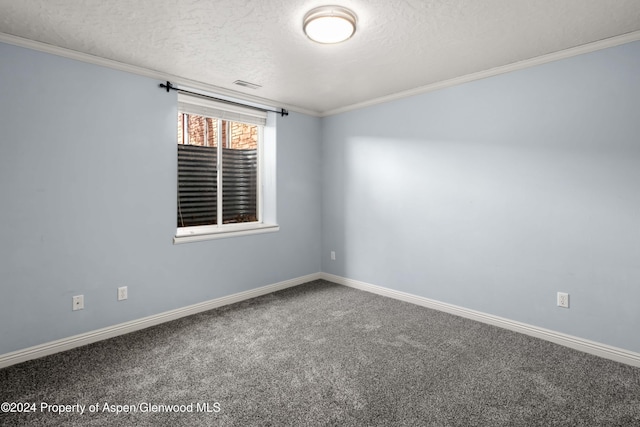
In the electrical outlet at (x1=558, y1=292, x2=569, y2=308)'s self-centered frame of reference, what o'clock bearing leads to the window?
The window is roughly at 1 o'clock from the electrical outlet.

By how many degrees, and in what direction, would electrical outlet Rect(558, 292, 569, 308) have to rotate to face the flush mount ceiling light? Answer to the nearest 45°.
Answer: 0° — it already faces it

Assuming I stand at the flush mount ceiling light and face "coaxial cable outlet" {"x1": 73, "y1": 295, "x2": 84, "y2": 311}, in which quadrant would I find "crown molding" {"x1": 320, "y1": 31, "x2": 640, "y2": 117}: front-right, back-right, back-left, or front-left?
back-right

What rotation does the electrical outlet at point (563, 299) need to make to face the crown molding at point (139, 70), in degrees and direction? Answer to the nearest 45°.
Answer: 0° — it already faces it

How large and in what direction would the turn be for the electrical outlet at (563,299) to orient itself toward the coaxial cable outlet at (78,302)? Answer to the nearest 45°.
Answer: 0° — it already faces it

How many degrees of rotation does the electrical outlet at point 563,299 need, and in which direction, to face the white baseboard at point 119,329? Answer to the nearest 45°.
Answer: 0° — it already faces it

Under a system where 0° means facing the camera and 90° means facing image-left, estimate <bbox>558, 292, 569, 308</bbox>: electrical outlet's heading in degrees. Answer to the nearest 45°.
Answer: approximately 45°
